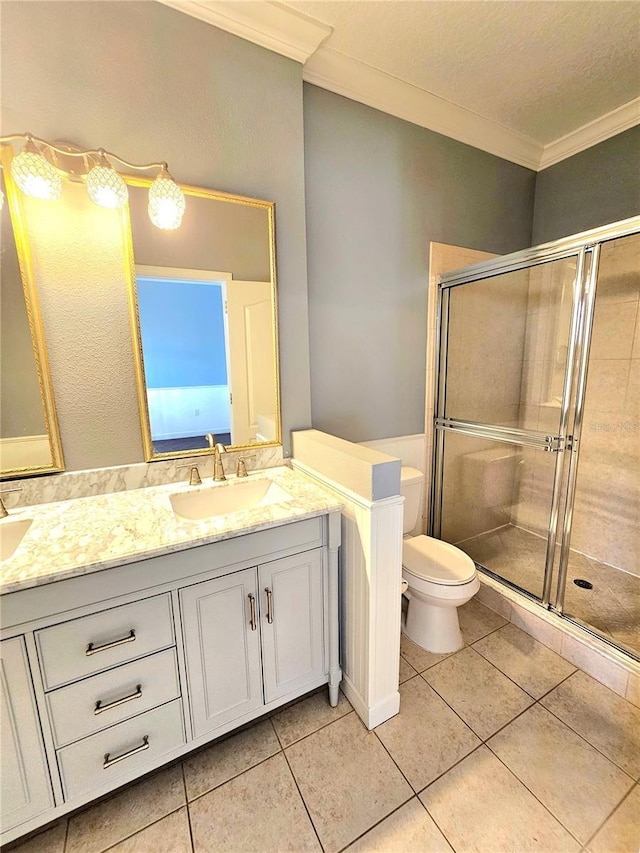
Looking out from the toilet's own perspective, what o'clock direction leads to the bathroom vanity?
The bathroom vanity is roughly at 3 o'clock from the toilet.

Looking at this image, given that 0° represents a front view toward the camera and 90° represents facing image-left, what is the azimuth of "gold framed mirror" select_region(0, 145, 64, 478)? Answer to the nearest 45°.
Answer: approximately 0°

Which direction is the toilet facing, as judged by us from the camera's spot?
facing the viewer and to the right of the viewer

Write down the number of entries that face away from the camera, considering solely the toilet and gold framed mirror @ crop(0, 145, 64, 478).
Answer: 0

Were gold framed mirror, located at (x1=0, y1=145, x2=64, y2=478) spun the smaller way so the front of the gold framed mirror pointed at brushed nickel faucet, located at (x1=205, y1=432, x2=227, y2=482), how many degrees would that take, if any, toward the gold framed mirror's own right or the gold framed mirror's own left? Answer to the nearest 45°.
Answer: approximately 90° to the gold framed mirror's own left

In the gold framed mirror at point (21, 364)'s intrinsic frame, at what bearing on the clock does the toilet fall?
The toilet is roughly at 10 o'clock from the gold framed mirror.

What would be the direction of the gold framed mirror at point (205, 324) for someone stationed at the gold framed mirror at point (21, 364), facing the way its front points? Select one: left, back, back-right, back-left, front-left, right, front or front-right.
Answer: left
